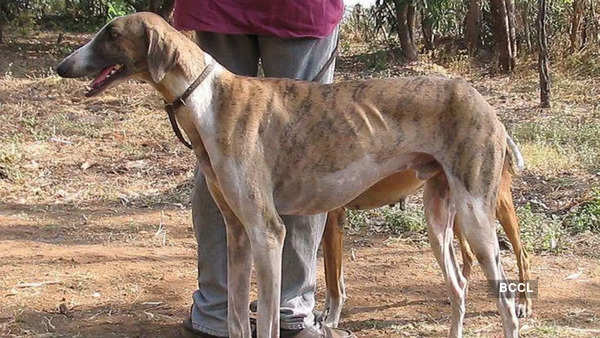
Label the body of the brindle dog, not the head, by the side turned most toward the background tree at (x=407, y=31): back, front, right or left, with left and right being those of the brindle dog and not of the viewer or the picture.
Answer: right

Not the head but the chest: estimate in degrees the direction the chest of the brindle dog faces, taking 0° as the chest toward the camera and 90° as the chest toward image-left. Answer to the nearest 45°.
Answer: approximately 90°

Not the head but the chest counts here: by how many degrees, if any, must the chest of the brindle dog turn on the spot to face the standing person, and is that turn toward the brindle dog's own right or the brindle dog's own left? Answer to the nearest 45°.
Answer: approximately 90° to the brindle dog's own right
